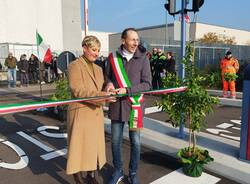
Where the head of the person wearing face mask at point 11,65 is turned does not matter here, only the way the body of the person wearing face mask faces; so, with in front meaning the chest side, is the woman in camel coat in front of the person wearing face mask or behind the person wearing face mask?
in front

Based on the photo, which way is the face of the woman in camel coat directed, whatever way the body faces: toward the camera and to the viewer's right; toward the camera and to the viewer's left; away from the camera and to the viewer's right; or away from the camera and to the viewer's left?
toward the camera and to the viewer's right

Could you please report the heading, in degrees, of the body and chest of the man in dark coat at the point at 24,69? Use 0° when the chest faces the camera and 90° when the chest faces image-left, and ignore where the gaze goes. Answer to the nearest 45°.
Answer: approximately 0°

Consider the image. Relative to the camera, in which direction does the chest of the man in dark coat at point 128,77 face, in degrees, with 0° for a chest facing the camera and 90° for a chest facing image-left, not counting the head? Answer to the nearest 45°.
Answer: approximately 0°

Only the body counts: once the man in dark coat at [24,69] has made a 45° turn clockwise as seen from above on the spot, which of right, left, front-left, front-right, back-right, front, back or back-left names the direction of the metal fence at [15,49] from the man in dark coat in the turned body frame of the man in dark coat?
back-right
